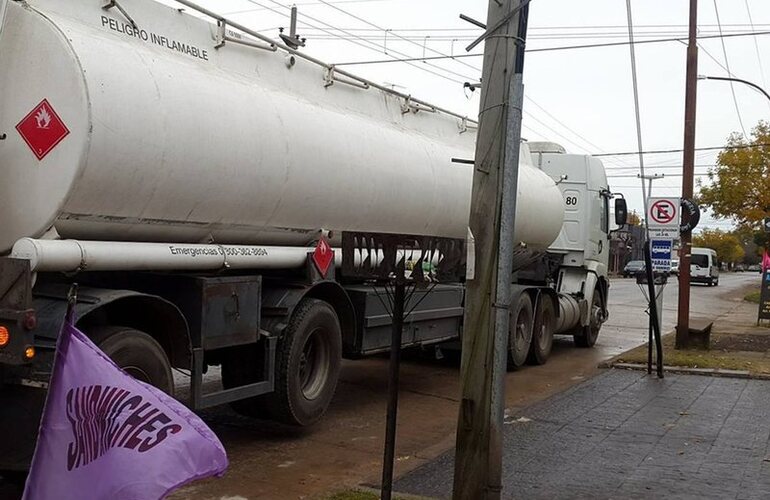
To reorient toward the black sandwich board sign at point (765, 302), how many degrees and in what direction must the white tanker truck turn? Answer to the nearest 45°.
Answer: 0° — it already faces it

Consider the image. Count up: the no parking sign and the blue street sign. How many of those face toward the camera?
2

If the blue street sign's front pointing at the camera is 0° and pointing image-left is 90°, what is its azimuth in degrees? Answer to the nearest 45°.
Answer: approximately 0°

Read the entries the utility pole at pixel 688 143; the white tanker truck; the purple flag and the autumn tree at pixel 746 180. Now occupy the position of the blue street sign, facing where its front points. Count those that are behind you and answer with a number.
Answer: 2

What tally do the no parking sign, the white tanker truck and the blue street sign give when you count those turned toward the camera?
2

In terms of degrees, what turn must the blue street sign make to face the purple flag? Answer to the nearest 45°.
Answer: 0° — it already faces it

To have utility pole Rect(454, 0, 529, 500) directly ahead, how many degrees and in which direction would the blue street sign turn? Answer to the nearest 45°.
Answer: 0° — it already faces it

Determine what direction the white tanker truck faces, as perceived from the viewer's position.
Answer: facing away from the viewer and to the right of the viewer

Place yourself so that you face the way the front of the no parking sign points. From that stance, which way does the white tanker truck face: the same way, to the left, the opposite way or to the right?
the opposite way
